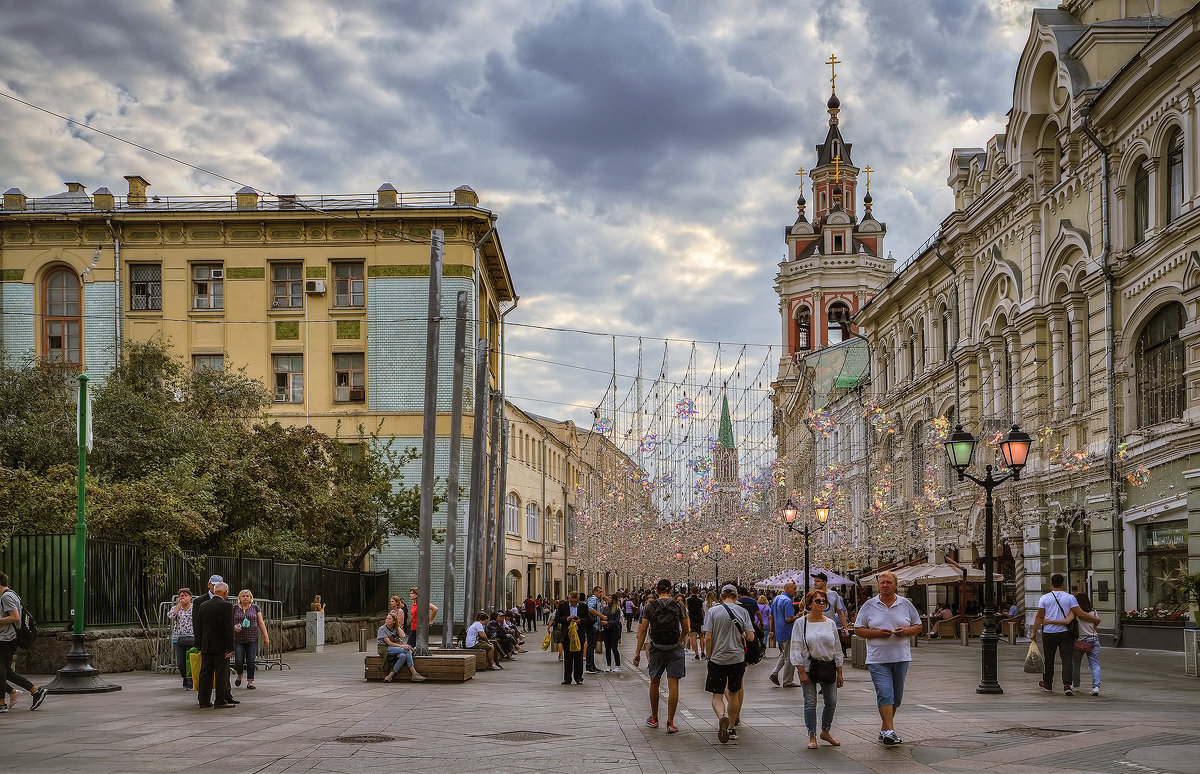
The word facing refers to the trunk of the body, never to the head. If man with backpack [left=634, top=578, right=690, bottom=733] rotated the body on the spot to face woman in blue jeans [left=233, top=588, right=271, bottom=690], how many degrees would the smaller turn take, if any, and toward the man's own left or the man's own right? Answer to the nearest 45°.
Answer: approximately 45° to the man's own left

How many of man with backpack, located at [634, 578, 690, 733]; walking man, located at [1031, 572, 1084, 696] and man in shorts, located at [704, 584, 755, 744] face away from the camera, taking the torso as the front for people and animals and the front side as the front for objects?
3

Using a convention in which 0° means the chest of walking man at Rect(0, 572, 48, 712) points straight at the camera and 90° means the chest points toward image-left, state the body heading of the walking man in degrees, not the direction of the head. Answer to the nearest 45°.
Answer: approximately 90°

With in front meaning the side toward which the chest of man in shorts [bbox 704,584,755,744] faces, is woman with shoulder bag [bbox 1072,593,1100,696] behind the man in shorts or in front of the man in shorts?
in front

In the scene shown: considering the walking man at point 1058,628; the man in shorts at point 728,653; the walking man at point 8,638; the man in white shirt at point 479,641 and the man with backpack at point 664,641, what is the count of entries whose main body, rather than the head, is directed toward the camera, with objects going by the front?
0

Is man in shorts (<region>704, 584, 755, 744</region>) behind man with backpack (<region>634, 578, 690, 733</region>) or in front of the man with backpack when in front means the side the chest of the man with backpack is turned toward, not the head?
behind

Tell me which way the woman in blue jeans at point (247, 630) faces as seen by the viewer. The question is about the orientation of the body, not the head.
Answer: toward the camera

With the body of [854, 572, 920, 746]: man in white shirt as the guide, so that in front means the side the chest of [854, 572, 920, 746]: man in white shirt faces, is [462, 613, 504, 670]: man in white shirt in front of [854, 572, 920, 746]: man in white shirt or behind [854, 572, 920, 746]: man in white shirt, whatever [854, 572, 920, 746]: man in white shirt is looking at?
behind

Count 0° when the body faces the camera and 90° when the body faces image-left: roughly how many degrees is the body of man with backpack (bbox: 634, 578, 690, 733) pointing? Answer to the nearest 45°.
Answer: approximately 180°

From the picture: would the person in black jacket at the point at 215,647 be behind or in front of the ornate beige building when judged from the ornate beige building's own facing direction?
in front

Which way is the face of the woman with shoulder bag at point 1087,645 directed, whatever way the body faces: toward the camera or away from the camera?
away from the camera

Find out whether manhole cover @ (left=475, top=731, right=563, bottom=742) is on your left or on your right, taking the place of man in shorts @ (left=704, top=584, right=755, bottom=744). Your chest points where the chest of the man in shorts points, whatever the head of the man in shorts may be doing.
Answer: on your left

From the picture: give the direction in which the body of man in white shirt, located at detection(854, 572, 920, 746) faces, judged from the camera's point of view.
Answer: toward the camera

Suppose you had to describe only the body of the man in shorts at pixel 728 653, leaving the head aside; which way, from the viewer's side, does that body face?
away from the camera

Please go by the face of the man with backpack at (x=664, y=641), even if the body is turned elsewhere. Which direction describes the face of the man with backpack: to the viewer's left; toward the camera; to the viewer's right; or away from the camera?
away from the camera
